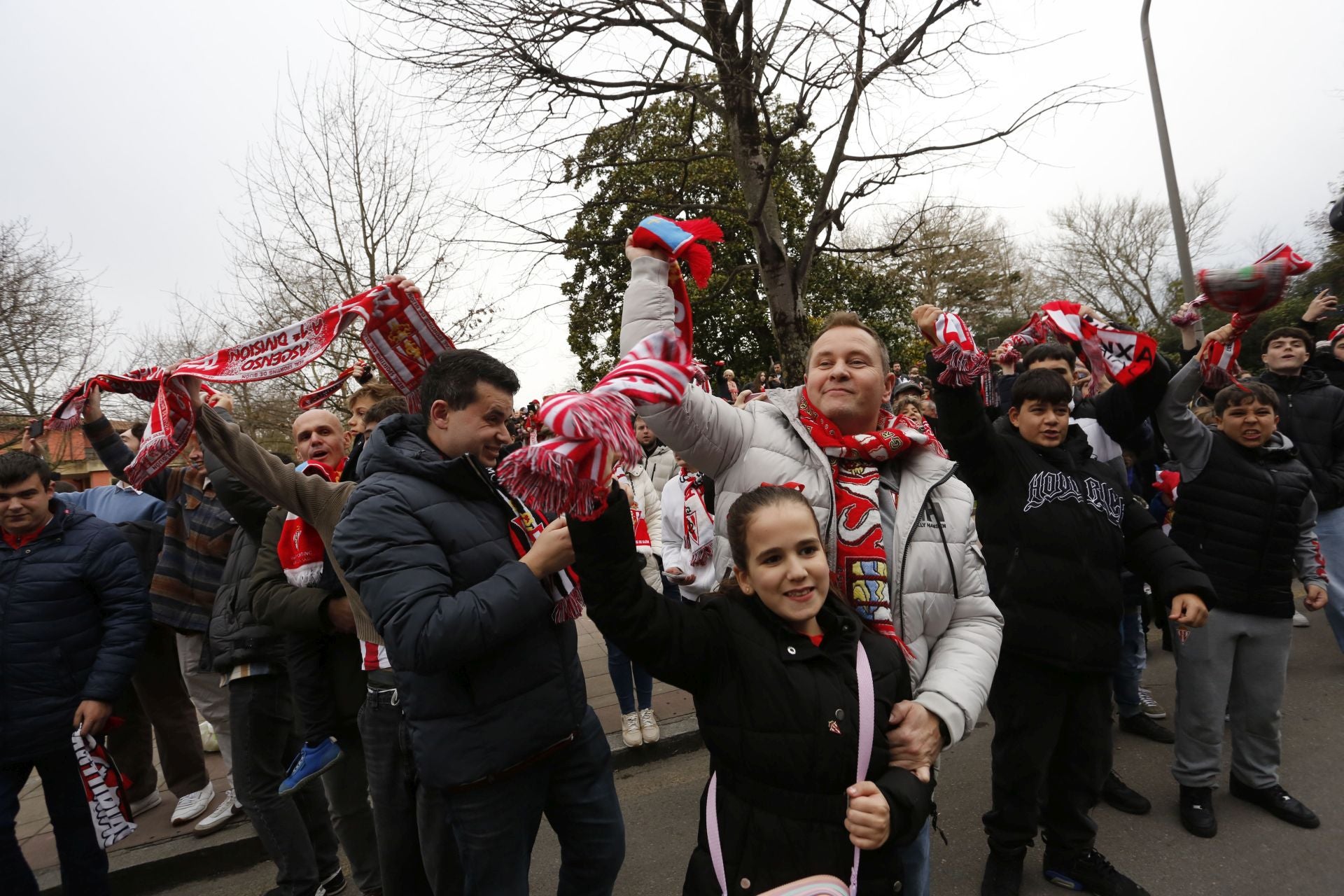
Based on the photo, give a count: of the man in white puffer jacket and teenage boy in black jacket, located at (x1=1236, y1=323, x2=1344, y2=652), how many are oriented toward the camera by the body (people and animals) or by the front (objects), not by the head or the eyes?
2

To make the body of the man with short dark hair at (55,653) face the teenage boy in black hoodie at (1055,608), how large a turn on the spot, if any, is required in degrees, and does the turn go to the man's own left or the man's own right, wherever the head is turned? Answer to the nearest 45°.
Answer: approximately 90° to the man's own left

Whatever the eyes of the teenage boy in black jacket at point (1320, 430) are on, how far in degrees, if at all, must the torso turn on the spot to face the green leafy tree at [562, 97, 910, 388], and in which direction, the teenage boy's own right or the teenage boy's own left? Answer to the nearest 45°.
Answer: approximately 135° to the teenage boy's own right

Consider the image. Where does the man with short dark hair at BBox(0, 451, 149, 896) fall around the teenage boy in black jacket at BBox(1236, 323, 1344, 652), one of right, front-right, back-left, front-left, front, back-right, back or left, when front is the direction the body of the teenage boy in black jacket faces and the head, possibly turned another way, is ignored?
front-right

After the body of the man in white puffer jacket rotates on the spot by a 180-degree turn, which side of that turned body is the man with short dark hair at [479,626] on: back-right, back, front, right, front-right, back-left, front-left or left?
left

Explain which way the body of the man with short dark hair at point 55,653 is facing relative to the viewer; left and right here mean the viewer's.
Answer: facing the viewer and to the left of the viewer

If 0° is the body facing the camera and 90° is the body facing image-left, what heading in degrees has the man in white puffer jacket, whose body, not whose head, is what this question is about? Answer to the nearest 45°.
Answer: approximately 0°

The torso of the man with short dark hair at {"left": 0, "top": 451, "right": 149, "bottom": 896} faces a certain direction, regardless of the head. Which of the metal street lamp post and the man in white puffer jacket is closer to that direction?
the man in white puffer jacket

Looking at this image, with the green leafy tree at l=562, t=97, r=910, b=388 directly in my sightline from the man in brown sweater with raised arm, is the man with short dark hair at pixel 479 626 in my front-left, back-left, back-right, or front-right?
back-right

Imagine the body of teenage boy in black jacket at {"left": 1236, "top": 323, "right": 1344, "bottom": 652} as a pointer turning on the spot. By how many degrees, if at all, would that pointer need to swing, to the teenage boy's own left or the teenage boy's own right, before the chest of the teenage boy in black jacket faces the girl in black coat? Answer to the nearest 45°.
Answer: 0° — they already face them
